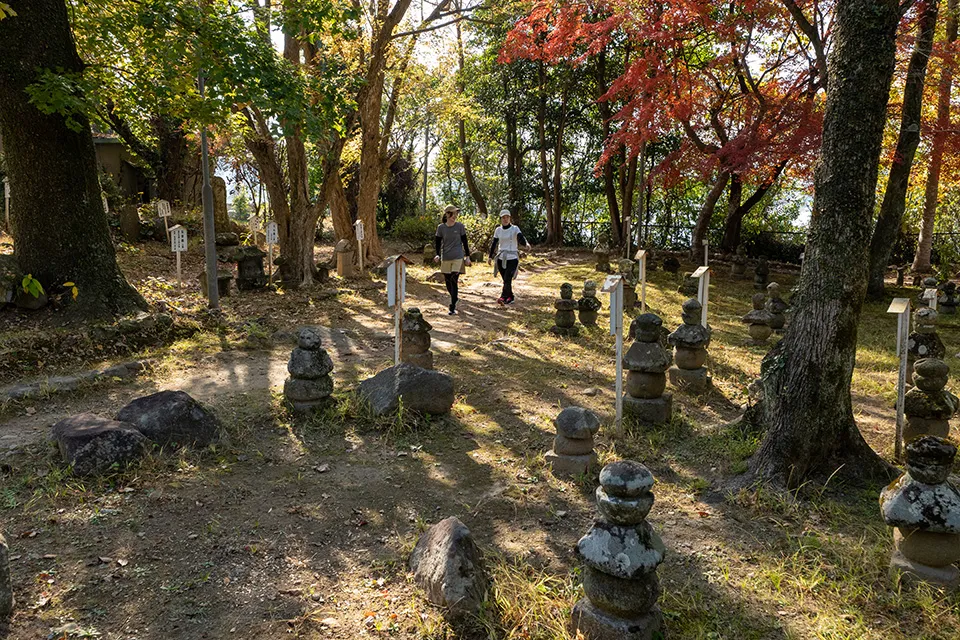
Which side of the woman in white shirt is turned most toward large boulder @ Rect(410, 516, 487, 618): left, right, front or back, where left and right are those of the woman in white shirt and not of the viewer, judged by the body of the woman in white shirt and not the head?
front

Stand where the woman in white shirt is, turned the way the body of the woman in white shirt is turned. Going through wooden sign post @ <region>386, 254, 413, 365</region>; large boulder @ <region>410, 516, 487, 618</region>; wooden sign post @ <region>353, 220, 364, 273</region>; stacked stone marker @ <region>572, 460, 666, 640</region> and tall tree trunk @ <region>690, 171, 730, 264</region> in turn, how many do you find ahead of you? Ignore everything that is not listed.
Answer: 3

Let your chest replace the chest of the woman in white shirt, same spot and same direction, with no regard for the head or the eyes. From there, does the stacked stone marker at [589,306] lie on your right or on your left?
on your left

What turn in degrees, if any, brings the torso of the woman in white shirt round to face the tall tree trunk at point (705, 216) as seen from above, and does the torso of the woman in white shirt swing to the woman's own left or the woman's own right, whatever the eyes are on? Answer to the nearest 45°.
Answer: approximately 135° to the woman's own left

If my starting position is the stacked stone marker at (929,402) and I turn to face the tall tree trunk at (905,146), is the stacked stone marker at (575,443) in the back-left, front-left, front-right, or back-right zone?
back-left

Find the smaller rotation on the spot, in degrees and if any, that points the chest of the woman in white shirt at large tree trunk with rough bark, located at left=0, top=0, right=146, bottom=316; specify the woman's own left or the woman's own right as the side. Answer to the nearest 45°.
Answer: approximately 45° to the woman's own right

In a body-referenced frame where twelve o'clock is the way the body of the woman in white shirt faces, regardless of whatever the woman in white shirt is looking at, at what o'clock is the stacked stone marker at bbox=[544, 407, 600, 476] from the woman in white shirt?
The stacked stone marker is roughly at 12 o'clock from the woman in white shirt.

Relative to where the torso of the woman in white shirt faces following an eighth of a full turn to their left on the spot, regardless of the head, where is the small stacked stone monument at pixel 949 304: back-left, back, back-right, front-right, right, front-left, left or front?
front-left

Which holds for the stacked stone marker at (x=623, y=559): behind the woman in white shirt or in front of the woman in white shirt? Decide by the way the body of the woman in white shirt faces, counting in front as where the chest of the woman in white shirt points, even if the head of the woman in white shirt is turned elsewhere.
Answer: in front

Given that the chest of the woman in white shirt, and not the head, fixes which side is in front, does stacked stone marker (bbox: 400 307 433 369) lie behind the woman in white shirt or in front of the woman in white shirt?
in front

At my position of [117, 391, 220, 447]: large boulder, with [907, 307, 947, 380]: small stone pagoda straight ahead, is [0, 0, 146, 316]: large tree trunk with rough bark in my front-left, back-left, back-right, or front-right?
back-left

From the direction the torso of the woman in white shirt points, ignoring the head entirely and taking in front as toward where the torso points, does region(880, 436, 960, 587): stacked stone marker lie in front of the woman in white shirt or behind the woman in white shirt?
in front

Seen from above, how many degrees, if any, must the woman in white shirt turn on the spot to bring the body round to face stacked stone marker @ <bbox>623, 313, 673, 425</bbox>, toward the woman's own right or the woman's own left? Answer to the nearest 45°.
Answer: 0° — they already face it

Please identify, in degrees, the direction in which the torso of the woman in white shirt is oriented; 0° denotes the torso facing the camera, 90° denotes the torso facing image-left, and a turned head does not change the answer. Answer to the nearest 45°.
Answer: approximately 0°
